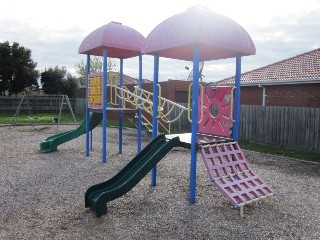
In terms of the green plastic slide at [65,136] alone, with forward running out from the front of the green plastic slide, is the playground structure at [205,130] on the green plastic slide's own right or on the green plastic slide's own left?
on the green plastic slide's own left

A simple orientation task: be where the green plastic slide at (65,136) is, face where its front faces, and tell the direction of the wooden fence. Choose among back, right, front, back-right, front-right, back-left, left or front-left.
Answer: back-left
